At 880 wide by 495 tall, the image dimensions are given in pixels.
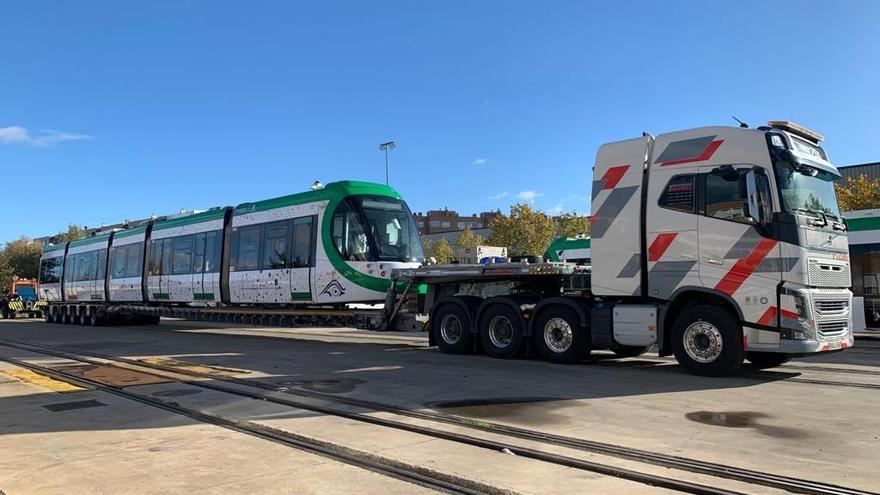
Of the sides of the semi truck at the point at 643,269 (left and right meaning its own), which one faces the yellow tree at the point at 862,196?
left

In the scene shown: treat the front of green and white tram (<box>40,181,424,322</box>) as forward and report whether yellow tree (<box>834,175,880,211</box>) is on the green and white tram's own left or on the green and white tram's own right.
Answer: on the green and white tram's own left

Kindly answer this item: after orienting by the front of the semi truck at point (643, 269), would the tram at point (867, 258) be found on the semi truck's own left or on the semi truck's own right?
on the semi truck's own left

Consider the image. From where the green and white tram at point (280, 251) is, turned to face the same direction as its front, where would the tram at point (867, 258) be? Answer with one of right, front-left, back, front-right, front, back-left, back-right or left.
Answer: front-left

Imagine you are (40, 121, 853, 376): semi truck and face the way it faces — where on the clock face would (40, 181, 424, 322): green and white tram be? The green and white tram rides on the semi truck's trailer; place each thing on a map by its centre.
The green and white tram is roughly at 6 o'clock from the semi truck.

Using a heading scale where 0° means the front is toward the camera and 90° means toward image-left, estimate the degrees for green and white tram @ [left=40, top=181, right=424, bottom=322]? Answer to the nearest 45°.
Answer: approximately 315°
